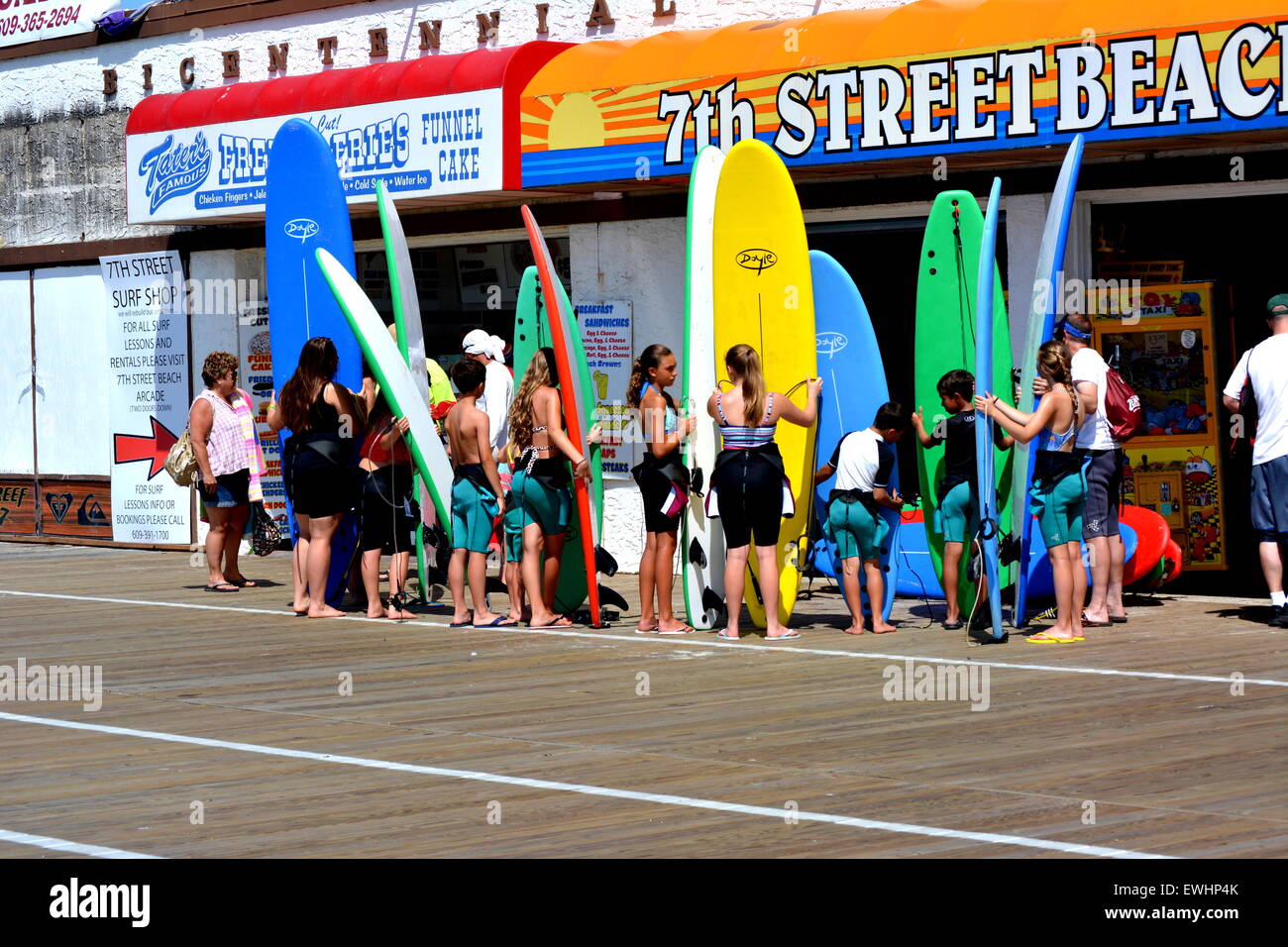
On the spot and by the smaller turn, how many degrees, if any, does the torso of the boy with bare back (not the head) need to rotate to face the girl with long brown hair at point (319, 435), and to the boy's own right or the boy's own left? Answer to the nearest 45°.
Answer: approximately 90° to the boy's own left

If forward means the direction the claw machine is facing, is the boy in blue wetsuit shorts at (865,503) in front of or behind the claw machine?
in front

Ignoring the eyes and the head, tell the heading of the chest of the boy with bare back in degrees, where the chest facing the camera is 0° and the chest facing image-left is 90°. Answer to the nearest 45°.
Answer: approximately 225°

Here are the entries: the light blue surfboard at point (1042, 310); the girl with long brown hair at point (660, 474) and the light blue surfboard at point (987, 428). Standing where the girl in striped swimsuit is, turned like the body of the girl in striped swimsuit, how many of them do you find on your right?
2

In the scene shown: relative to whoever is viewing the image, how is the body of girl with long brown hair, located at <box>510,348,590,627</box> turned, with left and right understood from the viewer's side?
facing away from the viewer and to the right of the viewer

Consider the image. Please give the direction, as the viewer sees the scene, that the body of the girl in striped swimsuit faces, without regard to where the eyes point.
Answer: away from the camera

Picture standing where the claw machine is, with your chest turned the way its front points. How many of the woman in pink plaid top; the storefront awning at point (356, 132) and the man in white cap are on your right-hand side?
3

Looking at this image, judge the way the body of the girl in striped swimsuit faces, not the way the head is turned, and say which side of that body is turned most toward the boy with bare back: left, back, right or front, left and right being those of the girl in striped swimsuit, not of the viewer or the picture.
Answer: left

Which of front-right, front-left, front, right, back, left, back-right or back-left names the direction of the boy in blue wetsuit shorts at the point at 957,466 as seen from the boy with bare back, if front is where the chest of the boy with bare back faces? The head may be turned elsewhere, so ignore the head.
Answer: front-right
